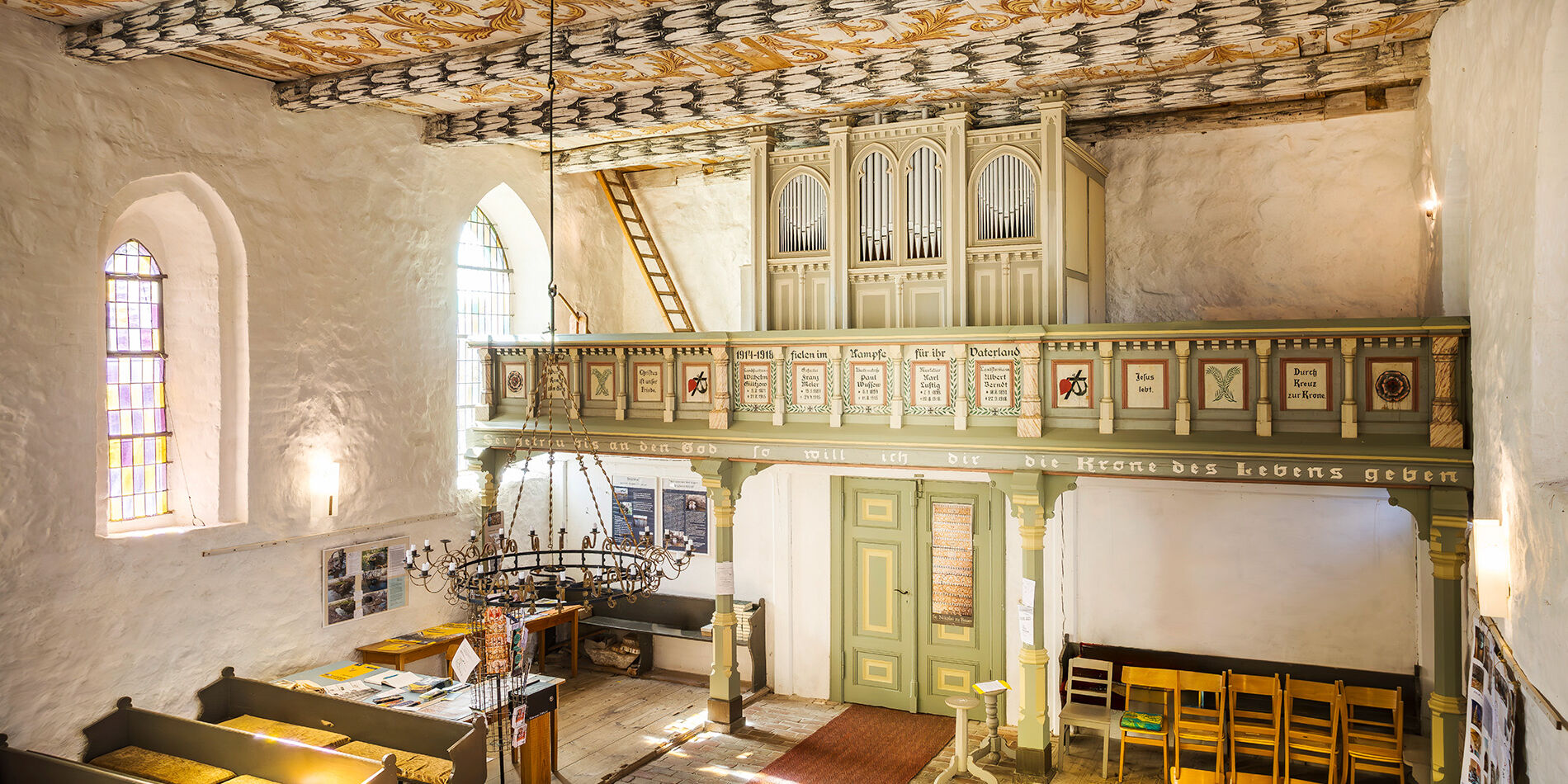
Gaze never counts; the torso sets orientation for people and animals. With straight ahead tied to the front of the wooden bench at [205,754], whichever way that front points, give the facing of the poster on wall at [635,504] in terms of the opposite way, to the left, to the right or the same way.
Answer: the same way

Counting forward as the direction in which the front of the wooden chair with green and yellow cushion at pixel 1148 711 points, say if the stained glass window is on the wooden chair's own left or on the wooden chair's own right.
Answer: on the wooden chair's own right

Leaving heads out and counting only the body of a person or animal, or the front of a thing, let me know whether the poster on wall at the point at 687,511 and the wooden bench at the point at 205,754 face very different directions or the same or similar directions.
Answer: same or similar directions

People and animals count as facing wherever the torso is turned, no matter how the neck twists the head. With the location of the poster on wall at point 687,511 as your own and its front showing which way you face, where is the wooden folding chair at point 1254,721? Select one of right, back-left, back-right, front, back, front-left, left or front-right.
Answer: front-left

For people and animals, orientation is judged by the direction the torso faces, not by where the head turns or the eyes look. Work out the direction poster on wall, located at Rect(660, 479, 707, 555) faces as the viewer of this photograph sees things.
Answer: facing the viewer

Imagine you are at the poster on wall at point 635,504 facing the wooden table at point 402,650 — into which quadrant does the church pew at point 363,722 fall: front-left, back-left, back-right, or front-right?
front-left

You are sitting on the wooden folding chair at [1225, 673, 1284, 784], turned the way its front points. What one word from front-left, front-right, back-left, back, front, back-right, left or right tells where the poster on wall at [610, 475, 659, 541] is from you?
right

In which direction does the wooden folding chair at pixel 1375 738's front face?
toward the camera

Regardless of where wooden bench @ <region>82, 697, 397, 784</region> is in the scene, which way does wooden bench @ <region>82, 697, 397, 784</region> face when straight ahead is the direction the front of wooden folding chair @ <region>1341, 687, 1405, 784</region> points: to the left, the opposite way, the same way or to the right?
the same way

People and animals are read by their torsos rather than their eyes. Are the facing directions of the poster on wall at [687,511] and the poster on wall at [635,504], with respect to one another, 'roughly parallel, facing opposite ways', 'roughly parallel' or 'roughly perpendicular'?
roughly parallel

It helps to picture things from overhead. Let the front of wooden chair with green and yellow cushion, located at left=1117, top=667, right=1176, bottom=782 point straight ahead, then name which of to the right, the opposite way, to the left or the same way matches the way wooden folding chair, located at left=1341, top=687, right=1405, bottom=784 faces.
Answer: the same way

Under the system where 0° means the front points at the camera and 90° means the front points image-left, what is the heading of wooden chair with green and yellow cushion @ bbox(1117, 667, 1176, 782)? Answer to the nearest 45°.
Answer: approximately 0°

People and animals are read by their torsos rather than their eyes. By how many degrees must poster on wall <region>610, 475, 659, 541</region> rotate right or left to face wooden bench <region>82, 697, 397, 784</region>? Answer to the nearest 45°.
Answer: approximately 45° to its right

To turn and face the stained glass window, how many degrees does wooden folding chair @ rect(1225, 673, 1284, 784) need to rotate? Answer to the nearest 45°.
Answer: approximately 45° to its right

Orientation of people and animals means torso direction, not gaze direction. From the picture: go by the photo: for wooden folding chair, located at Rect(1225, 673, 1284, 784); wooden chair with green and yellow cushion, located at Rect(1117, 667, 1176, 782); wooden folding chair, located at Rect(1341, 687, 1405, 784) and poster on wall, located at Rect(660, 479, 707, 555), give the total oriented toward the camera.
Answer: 4
